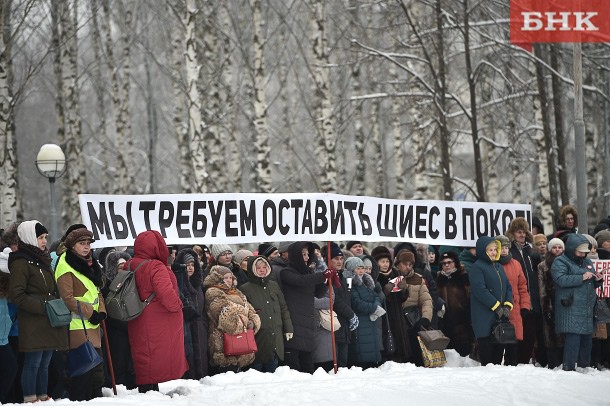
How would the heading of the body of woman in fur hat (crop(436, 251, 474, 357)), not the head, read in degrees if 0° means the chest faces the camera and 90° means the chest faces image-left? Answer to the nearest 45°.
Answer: approximately 45°

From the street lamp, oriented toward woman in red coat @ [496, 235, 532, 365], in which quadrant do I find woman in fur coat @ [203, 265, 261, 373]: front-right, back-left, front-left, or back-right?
front-right

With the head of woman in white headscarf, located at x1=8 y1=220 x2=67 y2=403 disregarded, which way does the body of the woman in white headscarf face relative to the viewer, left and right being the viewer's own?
facing the viewer and to the right of the viewer

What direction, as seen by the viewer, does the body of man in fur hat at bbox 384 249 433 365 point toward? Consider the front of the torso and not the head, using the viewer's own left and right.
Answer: facing the viewer and to the left of the viewer

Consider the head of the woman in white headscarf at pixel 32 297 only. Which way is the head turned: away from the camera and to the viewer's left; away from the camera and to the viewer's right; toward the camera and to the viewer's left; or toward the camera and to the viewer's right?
toward the camera and to the viewer's right

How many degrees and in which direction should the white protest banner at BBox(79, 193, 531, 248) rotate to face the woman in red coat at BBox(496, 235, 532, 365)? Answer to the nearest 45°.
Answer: approximately 90° to its left

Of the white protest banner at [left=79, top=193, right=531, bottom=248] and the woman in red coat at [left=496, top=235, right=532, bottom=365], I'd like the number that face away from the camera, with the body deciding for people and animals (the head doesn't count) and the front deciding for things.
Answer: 0

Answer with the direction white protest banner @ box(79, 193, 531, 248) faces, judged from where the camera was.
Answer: facing the viewer

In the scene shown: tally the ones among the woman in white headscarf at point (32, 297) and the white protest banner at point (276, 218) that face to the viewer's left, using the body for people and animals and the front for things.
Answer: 0

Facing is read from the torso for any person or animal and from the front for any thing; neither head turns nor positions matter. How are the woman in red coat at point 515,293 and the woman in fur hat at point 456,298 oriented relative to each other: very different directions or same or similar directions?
same or similar directions

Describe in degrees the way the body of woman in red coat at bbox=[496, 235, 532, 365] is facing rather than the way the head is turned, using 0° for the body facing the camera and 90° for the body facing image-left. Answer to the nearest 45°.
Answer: approximately 45°
